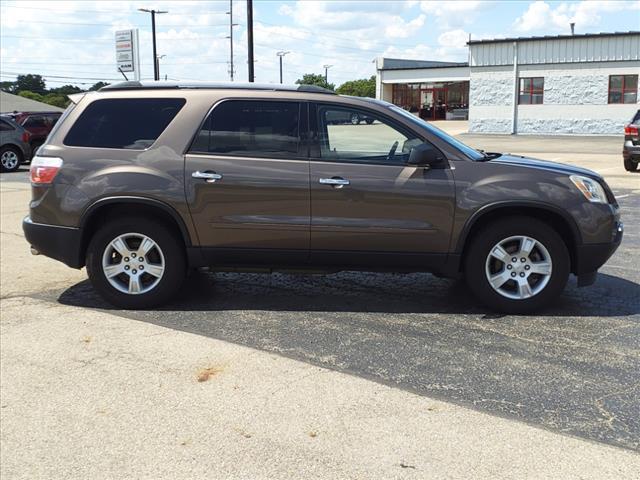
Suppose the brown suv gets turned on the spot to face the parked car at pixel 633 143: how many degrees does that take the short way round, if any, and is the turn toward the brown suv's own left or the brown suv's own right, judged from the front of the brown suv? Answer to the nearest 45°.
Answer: approximately 45° to the brown suv's own left

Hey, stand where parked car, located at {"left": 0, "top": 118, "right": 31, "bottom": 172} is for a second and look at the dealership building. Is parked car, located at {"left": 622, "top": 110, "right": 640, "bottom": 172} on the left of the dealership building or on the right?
right

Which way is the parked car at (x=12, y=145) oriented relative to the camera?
to the viewer's left

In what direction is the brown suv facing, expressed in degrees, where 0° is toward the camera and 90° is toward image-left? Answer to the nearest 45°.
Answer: approximately 270°

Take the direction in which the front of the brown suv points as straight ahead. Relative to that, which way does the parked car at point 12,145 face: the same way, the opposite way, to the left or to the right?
the opposite way

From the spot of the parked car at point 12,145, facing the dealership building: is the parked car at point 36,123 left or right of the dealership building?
left

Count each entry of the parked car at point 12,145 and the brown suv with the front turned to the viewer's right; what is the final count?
1

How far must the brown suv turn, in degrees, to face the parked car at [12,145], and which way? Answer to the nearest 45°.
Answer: approximately 135° to its left

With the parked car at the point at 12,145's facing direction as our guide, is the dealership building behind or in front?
behind

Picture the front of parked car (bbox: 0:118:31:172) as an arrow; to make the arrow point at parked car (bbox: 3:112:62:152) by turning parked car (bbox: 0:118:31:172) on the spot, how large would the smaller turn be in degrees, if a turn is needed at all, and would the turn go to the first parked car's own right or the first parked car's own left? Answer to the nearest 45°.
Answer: approximately 90° to the first parked car's own right

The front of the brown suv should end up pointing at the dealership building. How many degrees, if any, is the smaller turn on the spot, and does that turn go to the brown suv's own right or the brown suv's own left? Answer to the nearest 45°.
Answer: approximately 90° to the brown suv's own left

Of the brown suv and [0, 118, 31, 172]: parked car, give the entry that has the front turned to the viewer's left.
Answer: the parked car
